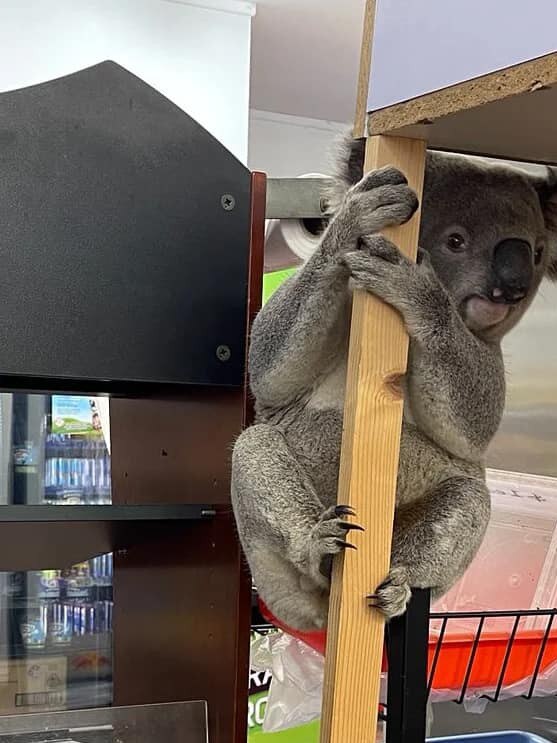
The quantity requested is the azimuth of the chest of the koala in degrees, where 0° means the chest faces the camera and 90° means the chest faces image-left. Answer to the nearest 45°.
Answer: approximately 0°

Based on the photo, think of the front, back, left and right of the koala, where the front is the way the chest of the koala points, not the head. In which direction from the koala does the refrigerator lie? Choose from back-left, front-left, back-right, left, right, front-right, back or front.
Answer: back-right
